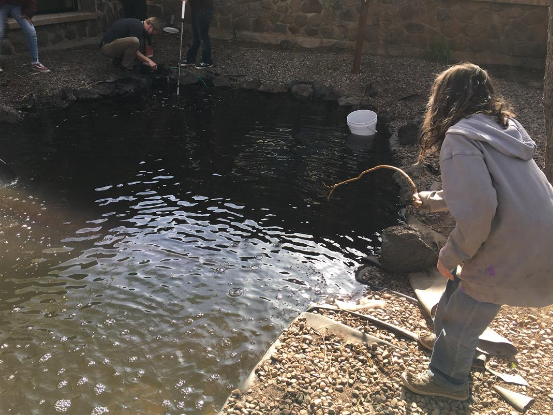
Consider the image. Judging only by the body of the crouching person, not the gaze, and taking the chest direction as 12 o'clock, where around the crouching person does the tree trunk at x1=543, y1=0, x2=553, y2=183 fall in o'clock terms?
The tree trunk is roughly at 2 o'clock from the crouching person.

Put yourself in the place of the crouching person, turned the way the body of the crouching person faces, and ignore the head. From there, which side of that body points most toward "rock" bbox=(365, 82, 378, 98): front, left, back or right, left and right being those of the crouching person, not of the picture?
front

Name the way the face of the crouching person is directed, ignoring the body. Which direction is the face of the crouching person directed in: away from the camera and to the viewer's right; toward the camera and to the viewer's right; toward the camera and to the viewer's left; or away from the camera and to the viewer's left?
toward the camera and to the viewer's right

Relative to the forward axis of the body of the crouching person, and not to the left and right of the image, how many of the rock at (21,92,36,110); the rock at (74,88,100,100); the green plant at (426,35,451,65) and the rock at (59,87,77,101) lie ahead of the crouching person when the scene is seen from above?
1

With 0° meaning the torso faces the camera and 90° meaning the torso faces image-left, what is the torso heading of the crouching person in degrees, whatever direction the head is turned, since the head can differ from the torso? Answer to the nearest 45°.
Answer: approximately 270°

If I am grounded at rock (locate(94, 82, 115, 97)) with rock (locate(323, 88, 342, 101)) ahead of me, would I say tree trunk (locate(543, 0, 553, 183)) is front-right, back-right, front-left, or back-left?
front-right

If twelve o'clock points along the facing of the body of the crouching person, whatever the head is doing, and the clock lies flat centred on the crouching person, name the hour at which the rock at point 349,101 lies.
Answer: The rock is roughly at 1 o'clock from the crouching person.

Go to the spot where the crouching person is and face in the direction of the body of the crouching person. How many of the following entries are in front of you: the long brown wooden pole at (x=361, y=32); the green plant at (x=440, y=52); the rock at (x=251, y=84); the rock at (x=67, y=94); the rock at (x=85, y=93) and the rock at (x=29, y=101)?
3

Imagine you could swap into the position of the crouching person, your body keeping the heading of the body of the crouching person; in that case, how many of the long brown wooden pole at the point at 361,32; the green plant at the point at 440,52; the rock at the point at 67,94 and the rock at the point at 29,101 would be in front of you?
2

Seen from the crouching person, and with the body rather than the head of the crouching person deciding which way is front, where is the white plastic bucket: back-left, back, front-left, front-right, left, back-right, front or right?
front-right

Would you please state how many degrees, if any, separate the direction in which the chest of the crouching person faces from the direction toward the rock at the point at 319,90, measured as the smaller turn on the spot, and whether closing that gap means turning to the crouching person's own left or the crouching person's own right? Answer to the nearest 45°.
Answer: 0° — they already face it

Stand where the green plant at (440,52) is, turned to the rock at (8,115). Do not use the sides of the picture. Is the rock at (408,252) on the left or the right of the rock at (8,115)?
left

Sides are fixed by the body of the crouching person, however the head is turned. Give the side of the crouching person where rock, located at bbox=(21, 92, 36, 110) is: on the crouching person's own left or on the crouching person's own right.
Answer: on the crouching person's own right

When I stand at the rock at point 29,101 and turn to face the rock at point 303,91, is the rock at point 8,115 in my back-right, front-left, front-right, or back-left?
back-right

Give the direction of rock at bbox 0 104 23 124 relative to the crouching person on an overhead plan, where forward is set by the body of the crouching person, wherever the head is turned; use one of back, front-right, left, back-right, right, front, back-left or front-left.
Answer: back-right
